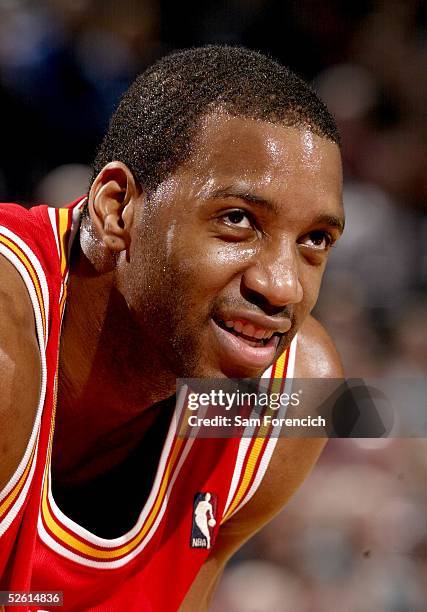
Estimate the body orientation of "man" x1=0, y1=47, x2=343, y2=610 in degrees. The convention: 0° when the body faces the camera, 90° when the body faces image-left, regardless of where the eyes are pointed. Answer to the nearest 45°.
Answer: approximately 315°
